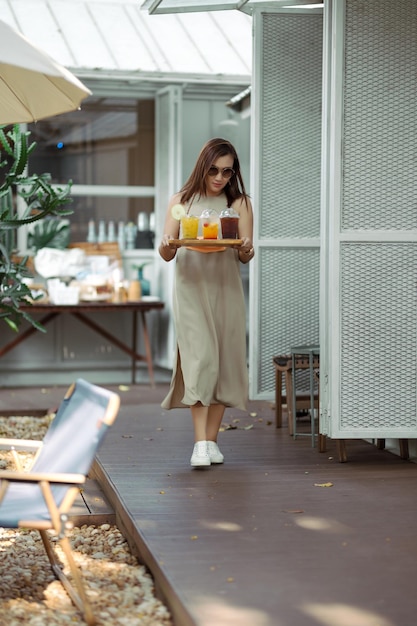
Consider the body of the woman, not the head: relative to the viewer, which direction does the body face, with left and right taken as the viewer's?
facing the viewer

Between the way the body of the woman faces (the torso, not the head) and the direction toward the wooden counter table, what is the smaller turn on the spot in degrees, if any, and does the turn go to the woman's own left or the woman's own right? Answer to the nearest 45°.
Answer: approximately 180°

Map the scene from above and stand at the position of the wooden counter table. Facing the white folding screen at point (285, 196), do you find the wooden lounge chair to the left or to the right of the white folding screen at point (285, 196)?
right

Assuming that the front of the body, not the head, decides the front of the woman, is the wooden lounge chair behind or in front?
in front

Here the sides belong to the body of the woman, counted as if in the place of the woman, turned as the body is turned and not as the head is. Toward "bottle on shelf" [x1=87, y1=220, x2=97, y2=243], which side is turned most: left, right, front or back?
back

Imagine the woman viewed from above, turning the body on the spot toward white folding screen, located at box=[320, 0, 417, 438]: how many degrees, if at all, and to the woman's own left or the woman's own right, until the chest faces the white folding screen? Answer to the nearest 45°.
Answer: approximately 90° to the woman's own left

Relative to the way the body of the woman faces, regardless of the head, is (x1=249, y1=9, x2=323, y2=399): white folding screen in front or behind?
behind
